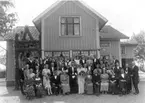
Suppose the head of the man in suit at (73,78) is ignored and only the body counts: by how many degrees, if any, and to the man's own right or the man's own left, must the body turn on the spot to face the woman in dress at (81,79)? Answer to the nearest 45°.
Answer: approximately 45° to the man's own left

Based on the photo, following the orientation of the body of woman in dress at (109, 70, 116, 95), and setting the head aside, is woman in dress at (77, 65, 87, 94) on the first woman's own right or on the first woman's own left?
on the first woman's own right

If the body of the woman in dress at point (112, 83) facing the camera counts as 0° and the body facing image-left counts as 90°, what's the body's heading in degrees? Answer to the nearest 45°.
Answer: approximately 0°

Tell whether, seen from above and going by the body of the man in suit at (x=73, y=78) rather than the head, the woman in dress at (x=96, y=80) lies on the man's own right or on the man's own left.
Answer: on the man's own left

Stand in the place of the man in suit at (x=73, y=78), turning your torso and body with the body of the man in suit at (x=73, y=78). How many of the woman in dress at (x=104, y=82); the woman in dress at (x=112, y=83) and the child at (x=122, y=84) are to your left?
3

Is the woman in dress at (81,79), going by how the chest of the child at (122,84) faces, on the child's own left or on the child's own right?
on the child's own right

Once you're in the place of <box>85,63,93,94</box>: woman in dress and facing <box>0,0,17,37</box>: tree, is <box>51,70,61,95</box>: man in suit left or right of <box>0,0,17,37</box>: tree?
left

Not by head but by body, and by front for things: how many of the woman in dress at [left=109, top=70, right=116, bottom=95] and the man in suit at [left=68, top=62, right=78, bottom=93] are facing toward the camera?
2

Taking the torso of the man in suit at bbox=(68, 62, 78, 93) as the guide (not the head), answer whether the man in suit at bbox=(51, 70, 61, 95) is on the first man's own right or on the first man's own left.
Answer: on the first man's own right

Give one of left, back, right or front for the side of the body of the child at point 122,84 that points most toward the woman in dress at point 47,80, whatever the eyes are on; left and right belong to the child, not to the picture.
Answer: right

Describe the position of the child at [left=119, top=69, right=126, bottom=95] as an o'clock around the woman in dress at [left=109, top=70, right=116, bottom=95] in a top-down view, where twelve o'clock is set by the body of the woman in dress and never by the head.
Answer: The child is roughly at 9 o'clock from the woman in dress.

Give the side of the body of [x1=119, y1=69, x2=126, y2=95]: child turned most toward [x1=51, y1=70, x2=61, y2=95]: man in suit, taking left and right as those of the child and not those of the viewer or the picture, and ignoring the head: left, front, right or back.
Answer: right

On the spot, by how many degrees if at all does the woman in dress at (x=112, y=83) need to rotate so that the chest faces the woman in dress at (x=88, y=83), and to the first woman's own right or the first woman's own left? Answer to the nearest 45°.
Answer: approximately 90° to the first woman's own right

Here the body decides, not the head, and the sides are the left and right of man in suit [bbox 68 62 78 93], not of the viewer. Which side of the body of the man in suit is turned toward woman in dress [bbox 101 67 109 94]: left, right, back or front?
left
